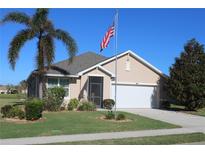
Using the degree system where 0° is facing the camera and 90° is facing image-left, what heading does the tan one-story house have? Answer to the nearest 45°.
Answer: approximately 0°

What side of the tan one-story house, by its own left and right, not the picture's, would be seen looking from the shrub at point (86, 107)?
front

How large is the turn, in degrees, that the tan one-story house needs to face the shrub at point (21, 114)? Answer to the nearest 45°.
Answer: approximately 45° to its right

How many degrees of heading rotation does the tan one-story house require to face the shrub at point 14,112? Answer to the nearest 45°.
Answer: approximately 45° to its right

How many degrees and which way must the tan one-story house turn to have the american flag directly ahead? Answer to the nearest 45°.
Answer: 0° — it already faces it

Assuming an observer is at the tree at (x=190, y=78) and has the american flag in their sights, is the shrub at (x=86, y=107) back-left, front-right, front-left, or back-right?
front-right

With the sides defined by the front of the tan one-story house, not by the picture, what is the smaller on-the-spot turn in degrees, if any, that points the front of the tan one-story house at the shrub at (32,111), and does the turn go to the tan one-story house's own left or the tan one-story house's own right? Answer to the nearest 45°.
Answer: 0° — it already faces it

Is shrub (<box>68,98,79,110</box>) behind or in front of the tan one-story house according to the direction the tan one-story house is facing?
in front

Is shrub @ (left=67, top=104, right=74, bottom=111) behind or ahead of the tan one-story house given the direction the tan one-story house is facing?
ahead

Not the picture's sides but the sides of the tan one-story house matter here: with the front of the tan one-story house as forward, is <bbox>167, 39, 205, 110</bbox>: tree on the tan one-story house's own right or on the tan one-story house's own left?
on the tan one-story house's own left
